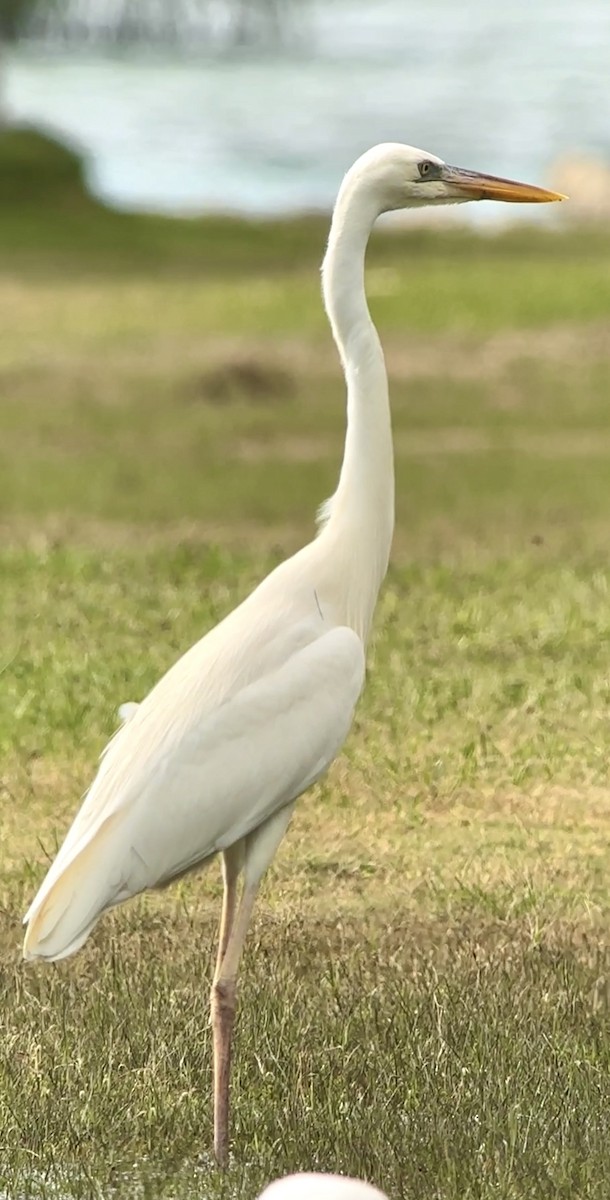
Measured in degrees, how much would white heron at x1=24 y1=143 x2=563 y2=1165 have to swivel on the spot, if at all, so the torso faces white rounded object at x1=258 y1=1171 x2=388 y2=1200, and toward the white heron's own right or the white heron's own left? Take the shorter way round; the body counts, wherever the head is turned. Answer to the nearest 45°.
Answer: approximately 90° to the white heron's own right

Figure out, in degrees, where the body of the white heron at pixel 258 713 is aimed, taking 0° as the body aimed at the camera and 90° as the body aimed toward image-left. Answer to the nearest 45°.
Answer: approximately 270°
